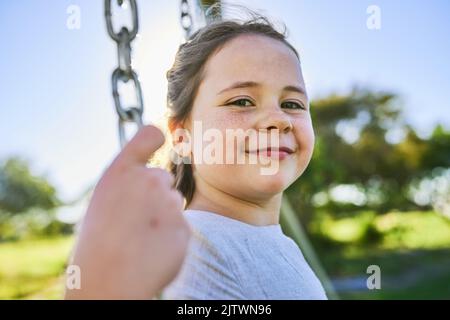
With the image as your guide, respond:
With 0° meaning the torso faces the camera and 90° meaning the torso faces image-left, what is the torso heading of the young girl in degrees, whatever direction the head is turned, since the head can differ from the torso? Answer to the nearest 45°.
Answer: approximately 315°
